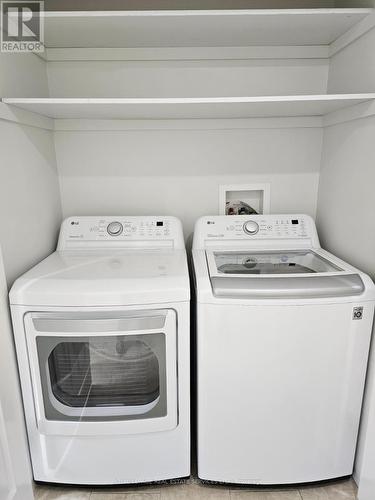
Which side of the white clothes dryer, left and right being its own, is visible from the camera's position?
front

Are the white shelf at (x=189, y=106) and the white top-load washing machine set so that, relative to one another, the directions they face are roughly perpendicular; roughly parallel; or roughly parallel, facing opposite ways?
roughly parallel

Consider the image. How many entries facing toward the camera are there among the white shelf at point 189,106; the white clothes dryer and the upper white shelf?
3

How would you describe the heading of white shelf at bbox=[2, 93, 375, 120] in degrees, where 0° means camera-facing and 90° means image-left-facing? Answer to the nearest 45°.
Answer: approximately 0°

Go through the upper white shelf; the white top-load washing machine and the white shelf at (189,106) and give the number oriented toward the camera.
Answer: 3

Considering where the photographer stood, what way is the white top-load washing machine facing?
facing the viewer

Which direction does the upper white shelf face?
toward the camera

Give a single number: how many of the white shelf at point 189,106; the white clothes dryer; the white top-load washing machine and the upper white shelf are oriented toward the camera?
4
